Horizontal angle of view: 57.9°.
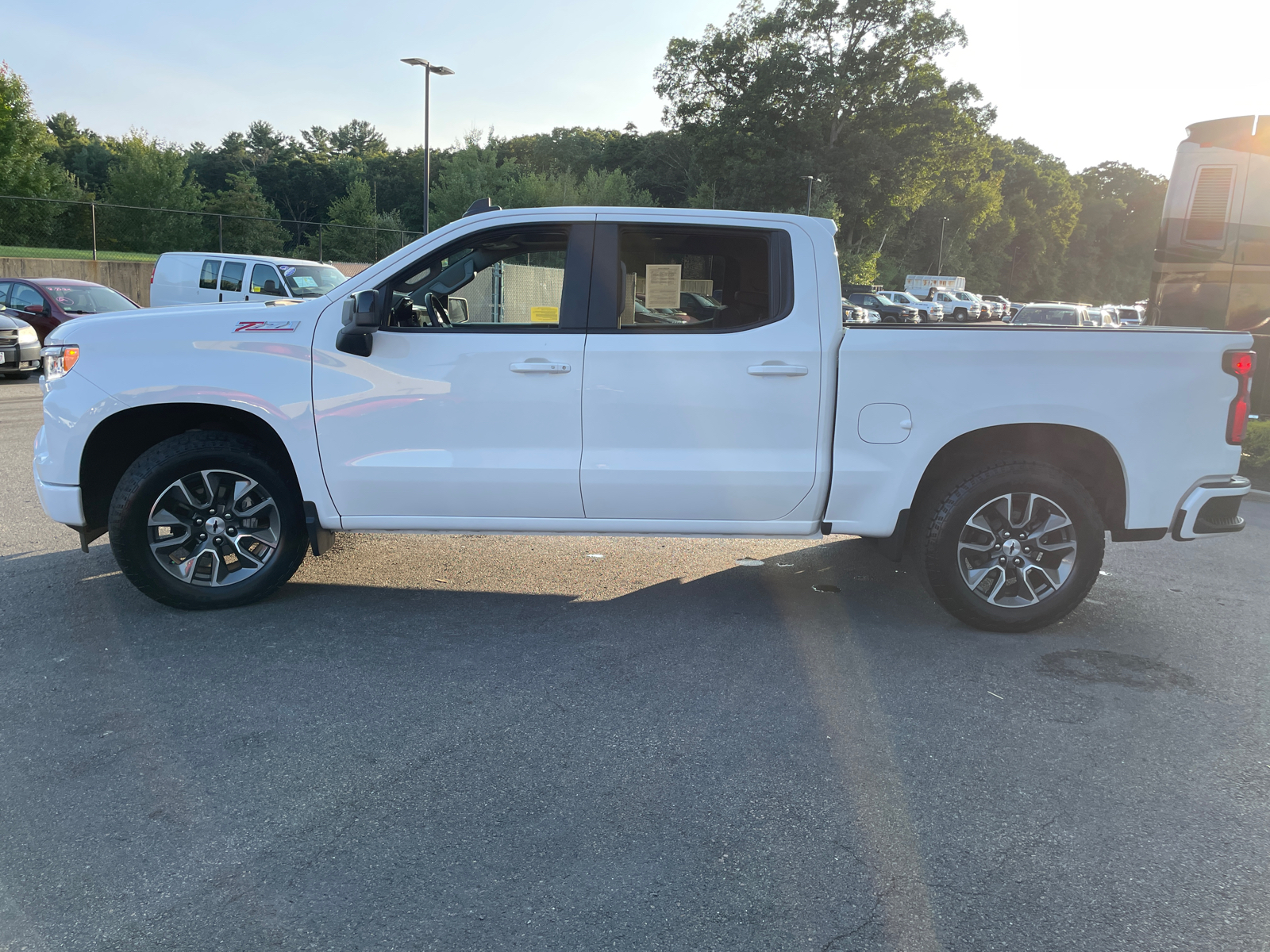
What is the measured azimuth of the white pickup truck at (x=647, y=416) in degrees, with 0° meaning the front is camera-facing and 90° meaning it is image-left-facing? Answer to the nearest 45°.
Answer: approximately 90°

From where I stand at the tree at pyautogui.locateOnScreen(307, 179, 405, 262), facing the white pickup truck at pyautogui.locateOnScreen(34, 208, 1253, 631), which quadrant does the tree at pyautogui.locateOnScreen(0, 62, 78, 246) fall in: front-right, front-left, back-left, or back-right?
back-right

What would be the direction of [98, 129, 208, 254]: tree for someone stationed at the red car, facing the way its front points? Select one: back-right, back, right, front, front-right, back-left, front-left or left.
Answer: back-left

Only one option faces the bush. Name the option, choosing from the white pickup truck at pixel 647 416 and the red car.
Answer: the red car

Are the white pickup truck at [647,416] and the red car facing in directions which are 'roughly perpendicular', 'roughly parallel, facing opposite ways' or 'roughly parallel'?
roughly parallel, facing opposite ways

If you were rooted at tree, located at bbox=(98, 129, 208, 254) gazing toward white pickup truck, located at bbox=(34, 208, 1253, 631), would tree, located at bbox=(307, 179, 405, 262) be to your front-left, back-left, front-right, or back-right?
front-left

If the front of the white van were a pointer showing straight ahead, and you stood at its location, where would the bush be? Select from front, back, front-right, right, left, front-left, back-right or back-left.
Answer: front

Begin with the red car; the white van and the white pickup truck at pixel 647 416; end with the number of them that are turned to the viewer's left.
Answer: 1

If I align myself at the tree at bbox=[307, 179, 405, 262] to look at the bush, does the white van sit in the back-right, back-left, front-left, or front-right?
front-right

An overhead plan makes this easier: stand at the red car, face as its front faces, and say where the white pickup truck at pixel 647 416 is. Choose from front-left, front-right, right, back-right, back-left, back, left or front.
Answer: front-right

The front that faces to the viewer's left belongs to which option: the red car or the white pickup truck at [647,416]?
the white pickup truck

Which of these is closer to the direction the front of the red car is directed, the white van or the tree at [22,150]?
the white van

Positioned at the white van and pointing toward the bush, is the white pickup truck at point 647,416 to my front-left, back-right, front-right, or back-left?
front-right

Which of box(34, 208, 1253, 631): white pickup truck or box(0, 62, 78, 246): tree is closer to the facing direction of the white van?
the white pickup truck

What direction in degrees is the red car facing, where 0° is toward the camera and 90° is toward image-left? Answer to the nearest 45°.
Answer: approximately 315°

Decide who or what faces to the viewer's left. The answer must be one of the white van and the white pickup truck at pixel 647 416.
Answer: the white pickup truck

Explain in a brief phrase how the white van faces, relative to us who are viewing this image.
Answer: facing the viewer and to the right of the viewer

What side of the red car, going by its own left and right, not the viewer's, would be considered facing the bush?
front
